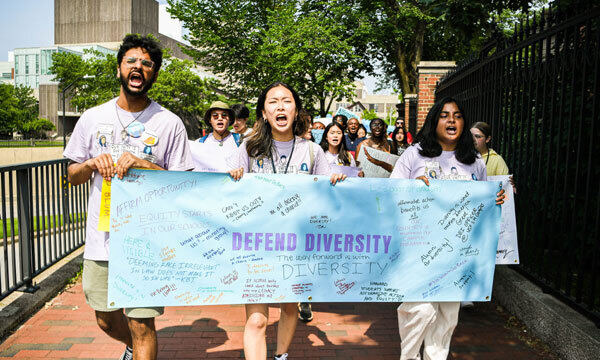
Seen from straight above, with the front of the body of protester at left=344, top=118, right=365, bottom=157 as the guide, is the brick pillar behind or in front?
behind

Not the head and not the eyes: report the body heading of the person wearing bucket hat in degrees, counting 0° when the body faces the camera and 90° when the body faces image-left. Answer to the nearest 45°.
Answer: approximately 0°

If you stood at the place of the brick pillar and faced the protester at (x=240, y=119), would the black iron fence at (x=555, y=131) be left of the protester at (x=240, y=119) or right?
left

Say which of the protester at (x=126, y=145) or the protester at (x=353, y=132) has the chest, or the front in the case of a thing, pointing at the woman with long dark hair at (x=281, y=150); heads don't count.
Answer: the protester at (x=353, y=132)

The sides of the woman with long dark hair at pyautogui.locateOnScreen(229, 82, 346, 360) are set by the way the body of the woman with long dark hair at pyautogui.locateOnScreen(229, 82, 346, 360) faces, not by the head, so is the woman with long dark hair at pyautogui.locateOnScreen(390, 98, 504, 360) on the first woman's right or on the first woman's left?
on the first woman's left

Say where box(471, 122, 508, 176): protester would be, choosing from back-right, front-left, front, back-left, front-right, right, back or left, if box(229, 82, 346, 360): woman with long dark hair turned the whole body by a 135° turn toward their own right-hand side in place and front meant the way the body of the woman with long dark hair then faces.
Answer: right

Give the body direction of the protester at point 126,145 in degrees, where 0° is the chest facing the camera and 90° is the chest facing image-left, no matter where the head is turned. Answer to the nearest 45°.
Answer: approximately 0°

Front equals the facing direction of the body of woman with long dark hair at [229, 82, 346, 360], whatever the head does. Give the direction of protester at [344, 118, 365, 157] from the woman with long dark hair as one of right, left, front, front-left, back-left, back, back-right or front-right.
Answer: back

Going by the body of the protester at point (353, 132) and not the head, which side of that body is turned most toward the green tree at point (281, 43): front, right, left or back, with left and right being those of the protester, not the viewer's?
back
